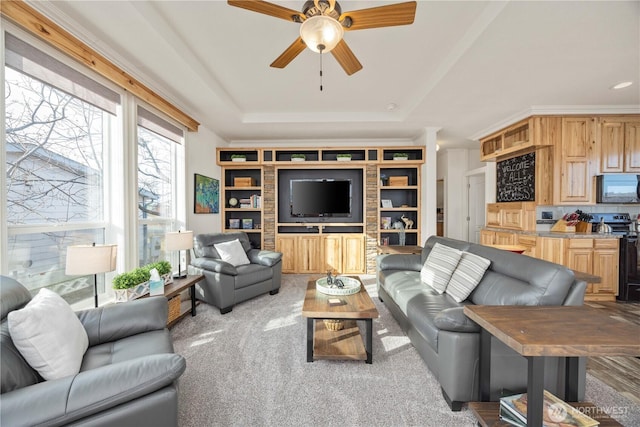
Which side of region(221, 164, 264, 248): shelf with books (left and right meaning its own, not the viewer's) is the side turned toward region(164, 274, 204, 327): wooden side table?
front

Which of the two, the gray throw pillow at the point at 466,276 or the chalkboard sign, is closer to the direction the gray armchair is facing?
the gray throw pillow

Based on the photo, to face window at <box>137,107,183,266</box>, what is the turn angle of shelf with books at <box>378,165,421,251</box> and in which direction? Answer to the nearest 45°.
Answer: approximately 45° to its right

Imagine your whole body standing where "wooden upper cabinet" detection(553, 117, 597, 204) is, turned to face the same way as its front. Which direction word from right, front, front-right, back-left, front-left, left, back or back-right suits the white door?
back-right

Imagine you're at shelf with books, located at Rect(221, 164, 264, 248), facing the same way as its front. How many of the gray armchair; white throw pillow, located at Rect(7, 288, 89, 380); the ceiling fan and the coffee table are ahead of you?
4

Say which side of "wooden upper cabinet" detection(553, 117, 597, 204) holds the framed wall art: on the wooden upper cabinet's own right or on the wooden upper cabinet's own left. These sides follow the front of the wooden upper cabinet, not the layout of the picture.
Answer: on the wooden upper cabinet's own right

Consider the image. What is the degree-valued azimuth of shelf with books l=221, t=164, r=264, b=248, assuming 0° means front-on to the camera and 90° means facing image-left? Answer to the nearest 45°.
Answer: approximately 0°

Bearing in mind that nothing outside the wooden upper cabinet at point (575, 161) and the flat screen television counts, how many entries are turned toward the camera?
2

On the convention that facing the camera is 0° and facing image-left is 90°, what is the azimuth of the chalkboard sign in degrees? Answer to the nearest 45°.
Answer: approximately 45°

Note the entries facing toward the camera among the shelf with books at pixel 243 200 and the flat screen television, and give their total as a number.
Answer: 2

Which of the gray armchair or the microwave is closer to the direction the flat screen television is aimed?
the gray armchair

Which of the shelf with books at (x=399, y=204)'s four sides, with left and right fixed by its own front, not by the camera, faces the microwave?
left
